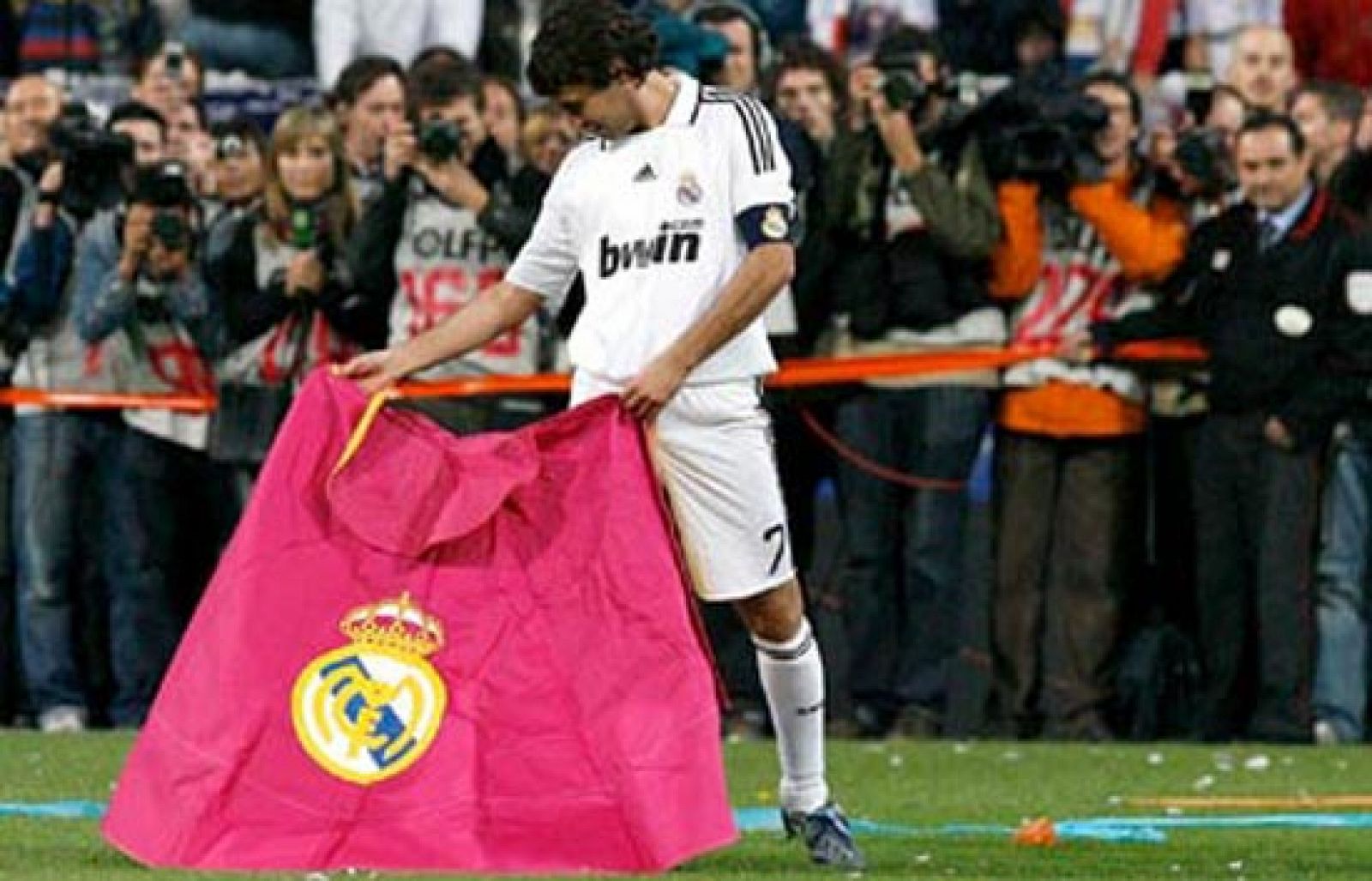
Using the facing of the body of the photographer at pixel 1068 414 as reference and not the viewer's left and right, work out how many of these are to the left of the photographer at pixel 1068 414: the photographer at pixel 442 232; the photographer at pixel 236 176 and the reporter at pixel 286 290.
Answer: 0

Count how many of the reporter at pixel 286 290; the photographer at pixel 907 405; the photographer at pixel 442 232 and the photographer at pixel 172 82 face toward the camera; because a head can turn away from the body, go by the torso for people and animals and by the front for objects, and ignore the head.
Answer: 4

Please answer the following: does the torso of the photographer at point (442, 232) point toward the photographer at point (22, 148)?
no

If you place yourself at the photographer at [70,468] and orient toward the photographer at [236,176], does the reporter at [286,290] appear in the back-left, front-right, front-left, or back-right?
front-right

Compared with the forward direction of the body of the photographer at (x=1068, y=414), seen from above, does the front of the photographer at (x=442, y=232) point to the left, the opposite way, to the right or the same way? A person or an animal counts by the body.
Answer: the same way

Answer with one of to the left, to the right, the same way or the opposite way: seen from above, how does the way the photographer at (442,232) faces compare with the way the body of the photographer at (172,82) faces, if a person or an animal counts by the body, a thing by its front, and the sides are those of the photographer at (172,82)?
the same way

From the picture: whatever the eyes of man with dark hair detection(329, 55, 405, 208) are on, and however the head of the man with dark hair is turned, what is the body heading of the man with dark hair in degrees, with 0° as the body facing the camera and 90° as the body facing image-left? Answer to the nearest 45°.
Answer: approximately 315°

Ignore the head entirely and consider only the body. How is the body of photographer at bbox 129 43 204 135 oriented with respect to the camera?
toward the camera

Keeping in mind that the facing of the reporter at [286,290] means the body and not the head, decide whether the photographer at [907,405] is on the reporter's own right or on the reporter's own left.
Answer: on the reporter's own left

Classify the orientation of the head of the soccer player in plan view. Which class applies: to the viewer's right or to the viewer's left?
to the viewer's left

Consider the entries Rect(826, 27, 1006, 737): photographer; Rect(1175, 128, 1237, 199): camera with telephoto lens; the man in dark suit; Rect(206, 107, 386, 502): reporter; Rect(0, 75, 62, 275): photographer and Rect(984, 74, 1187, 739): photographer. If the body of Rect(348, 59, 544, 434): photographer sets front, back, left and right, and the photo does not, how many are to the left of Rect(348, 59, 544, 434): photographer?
4

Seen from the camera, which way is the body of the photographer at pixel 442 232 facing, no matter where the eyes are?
toward the camera

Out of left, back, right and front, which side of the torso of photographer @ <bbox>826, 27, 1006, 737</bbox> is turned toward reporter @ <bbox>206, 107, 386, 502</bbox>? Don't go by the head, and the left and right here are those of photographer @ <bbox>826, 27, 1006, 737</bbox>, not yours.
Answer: right

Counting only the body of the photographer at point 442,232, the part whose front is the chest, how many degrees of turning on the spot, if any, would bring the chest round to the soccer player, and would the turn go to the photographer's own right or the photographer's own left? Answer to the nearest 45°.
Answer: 0° — they already face them

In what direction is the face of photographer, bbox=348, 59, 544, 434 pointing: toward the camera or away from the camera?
toward the camera

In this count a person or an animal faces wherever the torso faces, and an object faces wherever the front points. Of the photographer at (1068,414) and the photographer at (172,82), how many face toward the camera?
2
